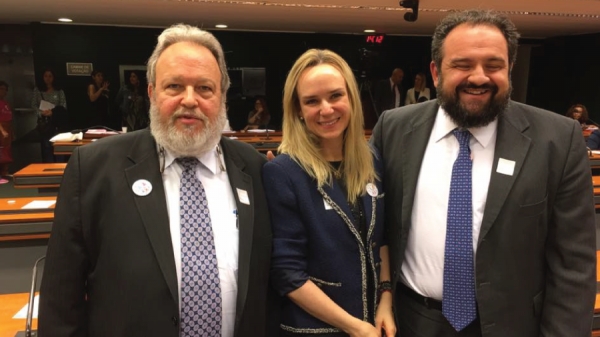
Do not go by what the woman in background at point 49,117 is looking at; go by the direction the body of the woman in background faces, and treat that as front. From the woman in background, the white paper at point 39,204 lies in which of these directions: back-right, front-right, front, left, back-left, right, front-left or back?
front

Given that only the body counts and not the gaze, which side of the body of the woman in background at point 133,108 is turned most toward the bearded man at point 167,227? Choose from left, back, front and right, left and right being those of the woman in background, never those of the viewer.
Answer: front

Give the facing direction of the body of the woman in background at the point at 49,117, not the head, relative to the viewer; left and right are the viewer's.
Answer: facing the viewer

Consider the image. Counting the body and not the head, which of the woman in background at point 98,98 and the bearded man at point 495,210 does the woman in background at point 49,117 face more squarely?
the bearded man

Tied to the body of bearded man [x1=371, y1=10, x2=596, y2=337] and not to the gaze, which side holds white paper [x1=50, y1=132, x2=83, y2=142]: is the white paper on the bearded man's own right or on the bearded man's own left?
on the bearded man's own right

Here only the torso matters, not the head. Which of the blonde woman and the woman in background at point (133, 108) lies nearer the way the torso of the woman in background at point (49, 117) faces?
the blonde woman

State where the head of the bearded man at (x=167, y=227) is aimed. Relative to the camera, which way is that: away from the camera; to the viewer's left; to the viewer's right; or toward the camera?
toward the camera

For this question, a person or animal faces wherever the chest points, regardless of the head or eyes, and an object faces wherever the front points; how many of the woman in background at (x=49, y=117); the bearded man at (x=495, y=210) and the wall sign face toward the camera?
3

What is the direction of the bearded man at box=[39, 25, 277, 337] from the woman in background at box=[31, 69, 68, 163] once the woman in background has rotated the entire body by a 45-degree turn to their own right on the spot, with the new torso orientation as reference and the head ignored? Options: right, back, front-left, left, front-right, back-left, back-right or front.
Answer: front-left

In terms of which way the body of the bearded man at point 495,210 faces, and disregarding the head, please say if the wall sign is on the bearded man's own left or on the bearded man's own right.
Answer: on the bearded man's own right

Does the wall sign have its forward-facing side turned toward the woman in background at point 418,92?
no

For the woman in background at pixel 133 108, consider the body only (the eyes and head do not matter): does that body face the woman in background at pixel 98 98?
no

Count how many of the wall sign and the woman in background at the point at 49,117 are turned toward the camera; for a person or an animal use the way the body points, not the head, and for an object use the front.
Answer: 2

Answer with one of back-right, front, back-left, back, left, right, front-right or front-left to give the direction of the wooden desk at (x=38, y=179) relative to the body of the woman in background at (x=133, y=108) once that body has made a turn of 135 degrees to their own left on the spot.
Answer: back-right

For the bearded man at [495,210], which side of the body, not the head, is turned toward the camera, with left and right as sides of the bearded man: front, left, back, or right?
front

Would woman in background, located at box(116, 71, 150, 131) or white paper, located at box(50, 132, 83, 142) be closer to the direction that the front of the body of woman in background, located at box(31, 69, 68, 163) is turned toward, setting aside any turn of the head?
the white paper

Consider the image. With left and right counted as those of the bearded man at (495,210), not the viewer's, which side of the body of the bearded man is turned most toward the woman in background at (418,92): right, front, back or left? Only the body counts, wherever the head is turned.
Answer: back

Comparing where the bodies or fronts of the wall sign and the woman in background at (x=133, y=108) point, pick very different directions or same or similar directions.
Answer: same or similar directions
